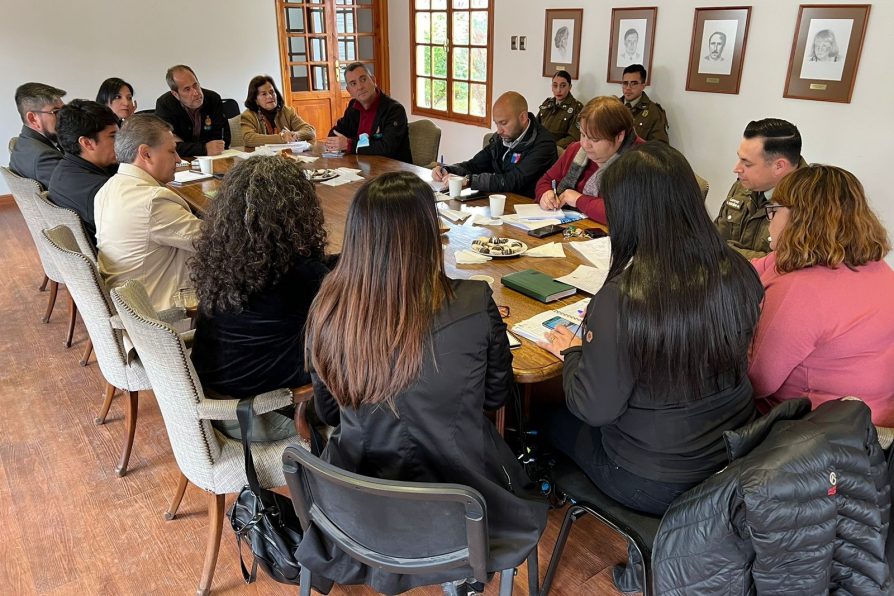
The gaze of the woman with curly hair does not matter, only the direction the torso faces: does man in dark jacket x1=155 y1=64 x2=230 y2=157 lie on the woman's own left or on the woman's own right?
on the woman's own left

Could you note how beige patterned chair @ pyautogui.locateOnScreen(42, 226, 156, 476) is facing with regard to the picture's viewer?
facing away from the viewer and to the right of the viewer

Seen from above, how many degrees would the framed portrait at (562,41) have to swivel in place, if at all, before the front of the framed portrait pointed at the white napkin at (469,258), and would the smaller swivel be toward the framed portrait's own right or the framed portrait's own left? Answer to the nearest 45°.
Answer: approximately 45° to the framed portrait's own left

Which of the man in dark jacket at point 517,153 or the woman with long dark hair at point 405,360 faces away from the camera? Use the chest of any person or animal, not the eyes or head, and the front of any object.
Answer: the woman with long dark hair

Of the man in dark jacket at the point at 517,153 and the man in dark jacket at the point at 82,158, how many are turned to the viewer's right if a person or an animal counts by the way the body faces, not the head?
1

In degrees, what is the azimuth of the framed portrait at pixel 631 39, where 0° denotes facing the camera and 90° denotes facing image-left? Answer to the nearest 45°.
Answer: approximately 45°
